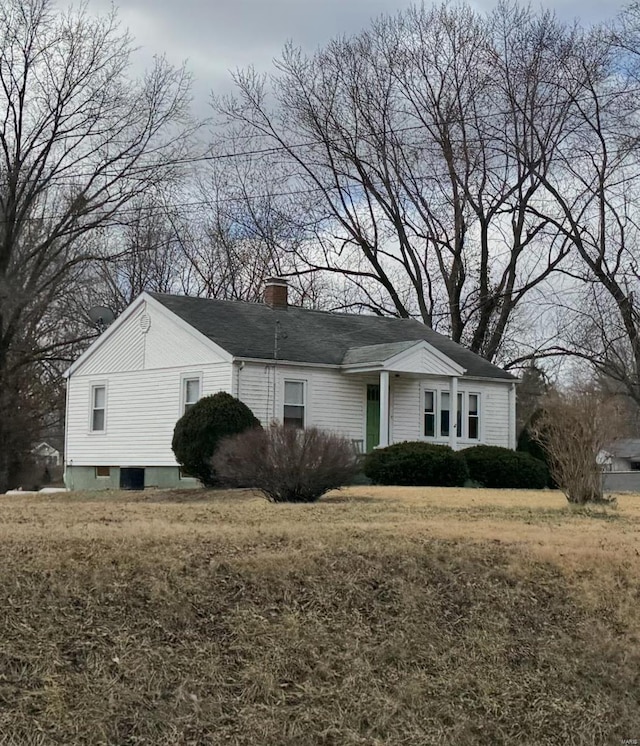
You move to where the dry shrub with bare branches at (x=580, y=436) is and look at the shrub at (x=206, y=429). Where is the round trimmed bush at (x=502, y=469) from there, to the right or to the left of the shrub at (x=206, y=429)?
right

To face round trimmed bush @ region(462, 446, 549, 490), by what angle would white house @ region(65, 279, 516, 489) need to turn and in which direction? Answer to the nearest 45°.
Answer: approximately 45° to its left

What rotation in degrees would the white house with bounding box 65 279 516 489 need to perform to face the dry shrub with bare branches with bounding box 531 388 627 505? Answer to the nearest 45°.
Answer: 0° — it already faces it

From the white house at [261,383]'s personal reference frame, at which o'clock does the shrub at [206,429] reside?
The shrub is roughly at 2 o'clock from the white house.

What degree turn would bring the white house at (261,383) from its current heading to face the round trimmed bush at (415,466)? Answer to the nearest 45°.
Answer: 0° — it already faces it

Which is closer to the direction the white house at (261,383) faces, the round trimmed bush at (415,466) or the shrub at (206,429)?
the round trimmed bush

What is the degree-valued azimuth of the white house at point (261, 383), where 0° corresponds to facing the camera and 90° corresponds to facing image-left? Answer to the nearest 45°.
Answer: approximately 315°

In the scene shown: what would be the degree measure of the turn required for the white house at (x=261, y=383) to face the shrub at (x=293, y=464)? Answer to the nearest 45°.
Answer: approximately 45° to its right

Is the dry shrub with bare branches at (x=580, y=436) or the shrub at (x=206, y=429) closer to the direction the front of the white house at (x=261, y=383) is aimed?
the dry shrub with bare branches
